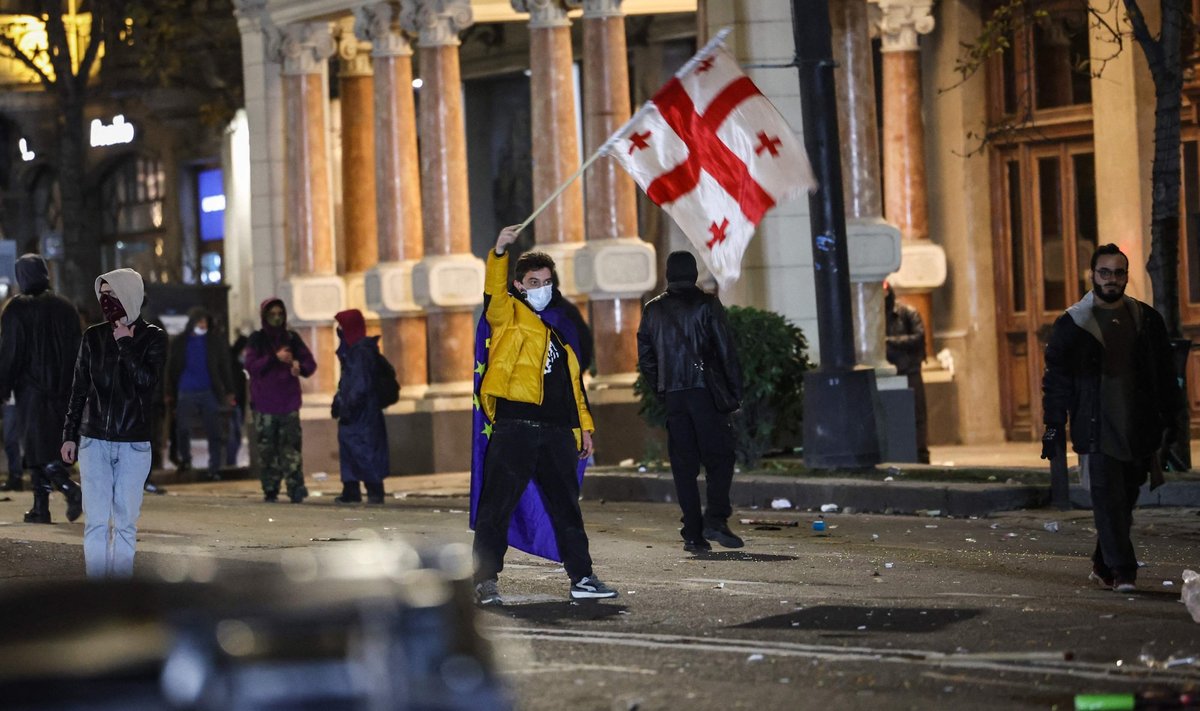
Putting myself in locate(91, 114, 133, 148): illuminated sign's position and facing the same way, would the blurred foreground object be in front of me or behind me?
in front

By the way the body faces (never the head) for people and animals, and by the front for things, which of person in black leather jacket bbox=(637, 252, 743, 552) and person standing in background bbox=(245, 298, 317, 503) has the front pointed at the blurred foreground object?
the person standing in background

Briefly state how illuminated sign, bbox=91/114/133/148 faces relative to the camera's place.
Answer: facing the viewer

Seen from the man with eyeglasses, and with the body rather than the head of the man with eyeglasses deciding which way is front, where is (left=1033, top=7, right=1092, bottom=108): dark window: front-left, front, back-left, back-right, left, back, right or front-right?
back

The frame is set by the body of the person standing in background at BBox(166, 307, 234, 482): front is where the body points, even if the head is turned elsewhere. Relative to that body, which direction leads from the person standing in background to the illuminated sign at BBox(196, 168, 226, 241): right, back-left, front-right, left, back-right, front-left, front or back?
back

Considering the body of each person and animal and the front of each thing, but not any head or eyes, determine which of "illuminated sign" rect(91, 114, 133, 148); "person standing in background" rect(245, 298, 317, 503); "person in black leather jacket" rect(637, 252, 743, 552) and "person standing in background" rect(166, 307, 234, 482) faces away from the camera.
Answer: the person in black leather jacket

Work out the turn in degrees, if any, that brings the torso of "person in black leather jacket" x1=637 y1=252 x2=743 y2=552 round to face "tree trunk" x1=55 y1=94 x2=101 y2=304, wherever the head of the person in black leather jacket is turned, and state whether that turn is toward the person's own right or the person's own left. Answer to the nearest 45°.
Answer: approximately 45° to the person's own left

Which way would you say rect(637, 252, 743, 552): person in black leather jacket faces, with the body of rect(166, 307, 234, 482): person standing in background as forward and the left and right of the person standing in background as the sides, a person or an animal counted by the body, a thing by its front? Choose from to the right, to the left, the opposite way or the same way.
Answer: the opposite way

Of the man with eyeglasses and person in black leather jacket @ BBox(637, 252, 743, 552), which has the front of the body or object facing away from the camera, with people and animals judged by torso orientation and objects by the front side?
the person in black leather jacket

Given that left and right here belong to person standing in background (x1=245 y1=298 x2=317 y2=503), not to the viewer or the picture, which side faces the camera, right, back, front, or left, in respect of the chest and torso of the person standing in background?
front

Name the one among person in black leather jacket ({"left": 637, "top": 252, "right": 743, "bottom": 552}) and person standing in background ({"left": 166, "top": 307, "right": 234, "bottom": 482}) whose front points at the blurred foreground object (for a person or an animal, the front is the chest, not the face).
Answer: the person standing in background

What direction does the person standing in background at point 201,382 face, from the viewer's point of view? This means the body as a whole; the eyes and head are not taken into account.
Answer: toward the camera

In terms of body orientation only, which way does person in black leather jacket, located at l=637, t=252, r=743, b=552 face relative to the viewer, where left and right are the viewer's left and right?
facing away from the viewer
